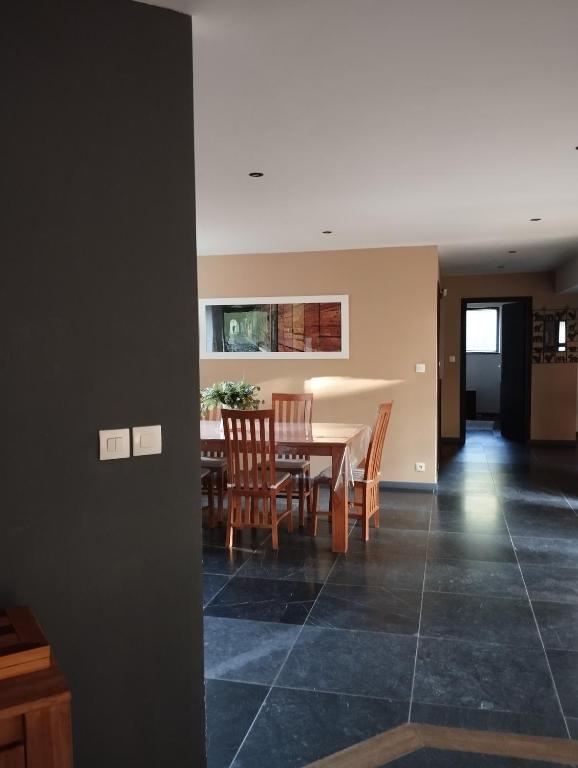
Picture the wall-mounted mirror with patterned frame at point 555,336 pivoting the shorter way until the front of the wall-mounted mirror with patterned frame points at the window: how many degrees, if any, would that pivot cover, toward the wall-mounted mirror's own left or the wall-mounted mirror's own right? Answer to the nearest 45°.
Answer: approximately 180°

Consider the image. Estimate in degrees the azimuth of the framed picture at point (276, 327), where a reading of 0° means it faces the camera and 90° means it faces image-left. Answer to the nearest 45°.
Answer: approximately 0°

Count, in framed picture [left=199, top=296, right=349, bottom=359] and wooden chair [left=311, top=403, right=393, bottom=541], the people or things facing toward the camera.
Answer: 1

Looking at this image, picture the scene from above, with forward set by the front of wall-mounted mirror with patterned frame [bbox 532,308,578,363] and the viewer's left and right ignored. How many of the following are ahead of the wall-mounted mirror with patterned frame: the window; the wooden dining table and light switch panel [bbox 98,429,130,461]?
2

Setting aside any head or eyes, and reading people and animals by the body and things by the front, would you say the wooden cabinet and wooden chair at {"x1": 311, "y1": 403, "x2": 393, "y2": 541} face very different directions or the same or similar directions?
very different directions

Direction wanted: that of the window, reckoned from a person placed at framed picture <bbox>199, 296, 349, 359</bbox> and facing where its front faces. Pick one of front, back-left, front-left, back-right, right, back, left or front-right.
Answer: back-left

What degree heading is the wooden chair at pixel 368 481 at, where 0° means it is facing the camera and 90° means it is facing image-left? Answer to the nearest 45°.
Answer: approximately 90°

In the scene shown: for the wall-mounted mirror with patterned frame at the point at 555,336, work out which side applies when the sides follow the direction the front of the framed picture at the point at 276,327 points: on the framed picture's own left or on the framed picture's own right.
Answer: on the framed picture's own left

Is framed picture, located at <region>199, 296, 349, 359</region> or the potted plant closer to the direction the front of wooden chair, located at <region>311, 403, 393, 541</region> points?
the potted plant

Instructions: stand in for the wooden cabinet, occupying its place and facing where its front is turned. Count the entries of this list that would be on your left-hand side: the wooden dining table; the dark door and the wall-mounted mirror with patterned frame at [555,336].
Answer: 3

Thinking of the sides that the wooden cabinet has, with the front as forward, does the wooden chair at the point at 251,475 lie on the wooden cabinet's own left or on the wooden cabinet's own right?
on the wooden cabinet's own left
